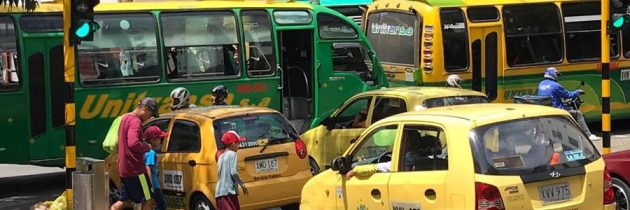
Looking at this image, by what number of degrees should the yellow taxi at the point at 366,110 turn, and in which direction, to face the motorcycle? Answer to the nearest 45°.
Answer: approximately 90° to its right

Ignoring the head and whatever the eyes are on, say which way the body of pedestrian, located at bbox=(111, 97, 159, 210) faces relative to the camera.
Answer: to the viewer's right

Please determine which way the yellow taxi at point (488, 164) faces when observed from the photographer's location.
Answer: facing away from the viewer and to the left of the viewer

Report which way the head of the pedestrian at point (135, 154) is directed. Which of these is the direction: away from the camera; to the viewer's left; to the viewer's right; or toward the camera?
to the viewer's right

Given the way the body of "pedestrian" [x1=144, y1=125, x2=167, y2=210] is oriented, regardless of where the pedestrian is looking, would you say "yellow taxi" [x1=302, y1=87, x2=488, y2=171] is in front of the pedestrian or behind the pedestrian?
in front
